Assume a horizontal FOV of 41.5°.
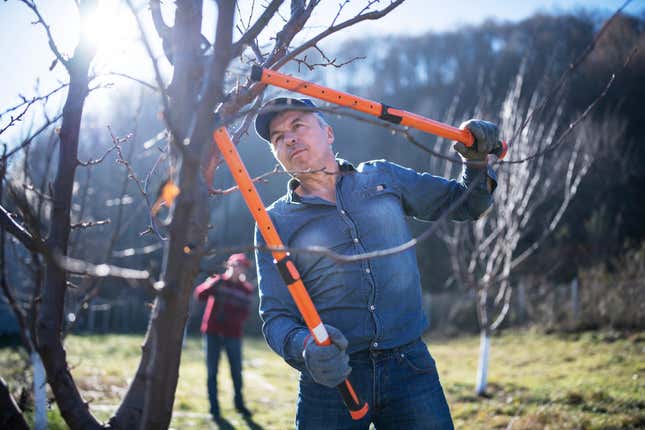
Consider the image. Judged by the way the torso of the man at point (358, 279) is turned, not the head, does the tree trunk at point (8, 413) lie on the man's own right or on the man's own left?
on the man's own right

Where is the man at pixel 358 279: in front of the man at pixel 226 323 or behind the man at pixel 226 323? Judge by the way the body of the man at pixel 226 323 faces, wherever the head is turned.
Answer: in front

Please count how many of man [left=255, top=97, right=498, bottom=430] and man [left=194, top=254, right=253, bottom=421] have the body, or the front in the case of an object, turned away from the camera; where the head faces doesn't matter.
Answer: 0

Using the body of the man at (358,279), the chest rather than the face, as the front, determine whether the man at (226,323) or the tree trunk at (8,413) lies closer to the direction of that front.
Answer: the tree trunk

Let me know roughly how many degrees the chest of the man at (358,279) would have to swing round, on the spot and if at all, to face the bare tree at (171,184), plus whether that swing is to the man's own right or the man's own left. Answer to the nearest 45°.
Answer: approximately 45° to the man's own right

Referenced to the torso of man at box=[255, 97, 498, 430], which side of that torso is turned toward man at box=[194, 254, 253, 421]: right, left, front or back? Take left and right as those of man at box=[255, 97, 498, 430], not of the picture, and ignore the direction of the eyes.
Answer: back

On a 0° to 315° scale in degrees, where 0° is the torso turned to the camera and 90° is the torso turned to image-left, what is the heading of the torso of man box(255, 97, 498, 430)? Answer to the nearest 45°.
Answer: approximately 0°

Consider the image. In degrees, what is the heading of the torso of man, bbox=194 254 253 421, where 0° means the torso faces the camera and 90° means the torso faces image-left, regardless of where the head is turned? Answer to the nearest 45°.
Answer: approximately 315°
